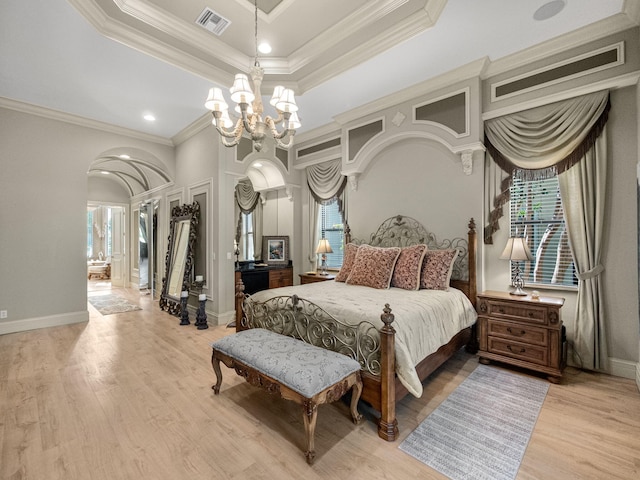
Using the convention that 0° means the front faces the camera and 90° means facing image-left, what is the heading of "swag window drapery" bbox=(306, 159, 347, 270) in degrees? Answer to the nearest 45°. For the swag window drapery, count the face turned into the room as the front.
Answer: approximately 45°

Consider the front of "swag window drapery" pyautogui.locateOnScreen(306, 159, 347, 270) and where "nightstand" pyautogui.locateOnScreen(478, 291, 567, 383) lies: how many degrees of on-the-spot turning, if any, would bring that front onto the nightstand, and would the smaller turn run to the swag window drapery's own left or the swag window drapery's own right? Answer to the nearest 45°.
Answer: approximately 90° to the swag window drapery's own left

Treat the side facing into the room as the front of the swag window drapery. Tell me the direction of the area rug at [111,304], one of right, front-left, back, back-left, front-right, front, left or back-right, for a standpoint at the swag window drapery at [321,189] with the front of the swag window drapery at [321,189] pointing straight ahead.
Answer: front-right

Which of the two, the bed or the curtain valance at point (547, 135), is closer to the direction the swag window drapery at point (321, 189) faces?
the bed

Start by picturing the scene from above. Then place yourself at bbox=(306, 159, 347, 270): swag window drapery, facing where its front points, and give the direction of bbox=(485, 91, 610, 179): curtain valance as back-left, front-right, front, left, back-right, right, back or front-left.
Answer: left

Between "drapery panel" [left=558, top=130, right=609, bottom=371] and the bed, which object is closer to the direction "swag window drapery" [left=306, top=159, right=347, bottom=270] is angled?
the bed

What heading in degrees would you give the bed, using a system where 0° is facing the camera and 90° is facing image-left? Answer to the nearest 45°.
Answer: approximately 45°

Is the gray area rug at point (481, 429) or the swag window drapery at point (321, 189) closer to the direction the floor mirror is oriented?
the gray area rug

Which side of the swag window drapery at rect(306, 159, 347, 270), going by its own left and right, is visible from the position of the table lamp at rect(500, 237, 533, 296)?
left

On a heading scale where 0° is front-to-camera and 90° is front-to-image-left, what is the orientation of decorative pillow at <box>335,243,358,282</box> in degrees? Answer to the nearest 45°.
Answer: approximately 45°

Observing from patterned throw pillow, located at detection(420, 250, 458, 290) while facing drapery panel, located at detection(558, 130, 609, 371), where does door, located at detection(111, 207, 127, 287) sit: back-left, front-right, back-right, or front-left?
back-left

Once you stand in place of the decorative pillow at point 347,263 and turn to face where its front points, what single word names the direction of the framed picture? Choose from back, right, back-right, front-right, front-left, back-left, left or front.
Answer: right
